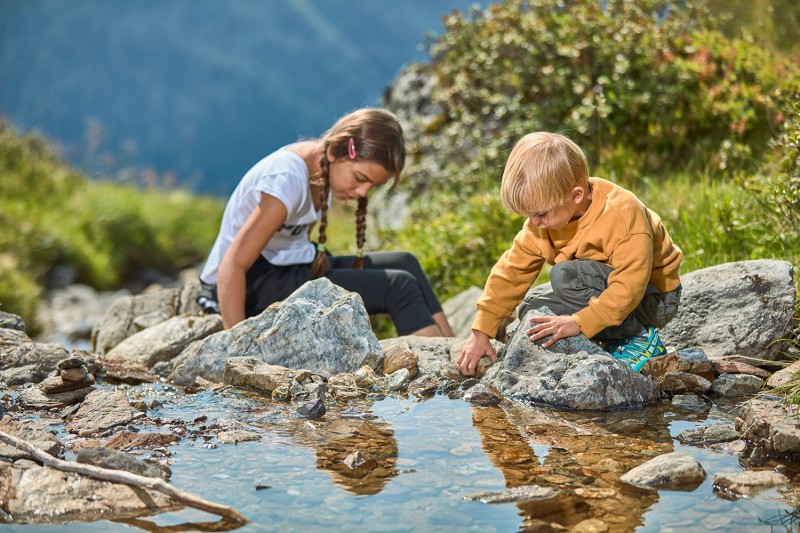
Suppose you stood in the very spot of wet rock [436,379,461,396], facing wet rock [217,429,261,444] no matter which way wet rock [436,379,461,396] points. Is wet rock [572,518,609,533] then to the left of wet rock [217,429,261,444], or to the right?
left

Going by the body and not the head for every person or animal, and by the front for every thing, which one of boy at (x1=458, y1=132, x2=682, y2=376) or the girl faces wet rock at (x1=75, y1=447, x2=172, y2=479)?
the boy

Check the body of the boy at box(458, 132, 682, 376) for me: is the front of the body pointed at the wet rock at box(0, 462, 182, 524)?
yes

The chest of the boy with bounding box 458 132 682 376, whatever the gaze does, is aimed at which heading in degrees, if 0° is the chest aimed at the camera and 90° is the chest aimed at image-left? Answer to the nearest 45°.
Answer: approximately 45°

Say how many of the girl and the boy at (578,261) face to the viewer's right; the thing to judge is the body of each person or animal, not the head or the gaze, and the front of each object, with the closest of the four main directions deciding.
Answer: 1

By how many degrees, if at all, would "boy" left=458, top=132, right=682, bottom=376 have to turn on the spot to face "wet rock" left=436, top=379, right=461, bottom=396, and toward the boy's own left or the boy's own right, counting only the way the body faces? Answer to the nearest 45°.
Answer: approximately 45° to the boy's own right

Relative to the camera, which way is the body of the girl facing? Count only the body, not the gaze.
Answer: to the viewer's right

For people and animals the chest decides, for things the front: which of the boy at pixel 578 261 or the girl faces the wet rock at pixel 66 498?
the boy

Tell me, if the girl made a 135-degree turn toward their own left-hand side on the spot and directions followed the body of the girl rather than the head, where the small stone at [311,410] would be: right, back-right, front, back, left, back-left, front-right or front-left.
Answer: back-left

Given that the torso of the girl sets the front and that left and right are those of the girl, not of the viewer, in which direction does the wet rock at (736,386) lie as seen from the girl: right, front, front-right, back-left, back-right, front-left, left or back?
front-right

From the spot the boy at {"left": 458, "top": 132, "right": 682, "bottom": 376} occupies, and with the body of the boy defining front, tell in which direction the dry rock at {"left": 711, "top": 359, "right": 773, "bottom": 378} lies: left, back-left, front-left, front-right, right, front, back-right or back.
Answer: back

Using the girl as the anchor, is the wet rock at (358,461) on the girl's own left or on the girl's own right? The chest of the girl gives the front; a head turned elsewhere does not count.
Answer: on the girl's own right
